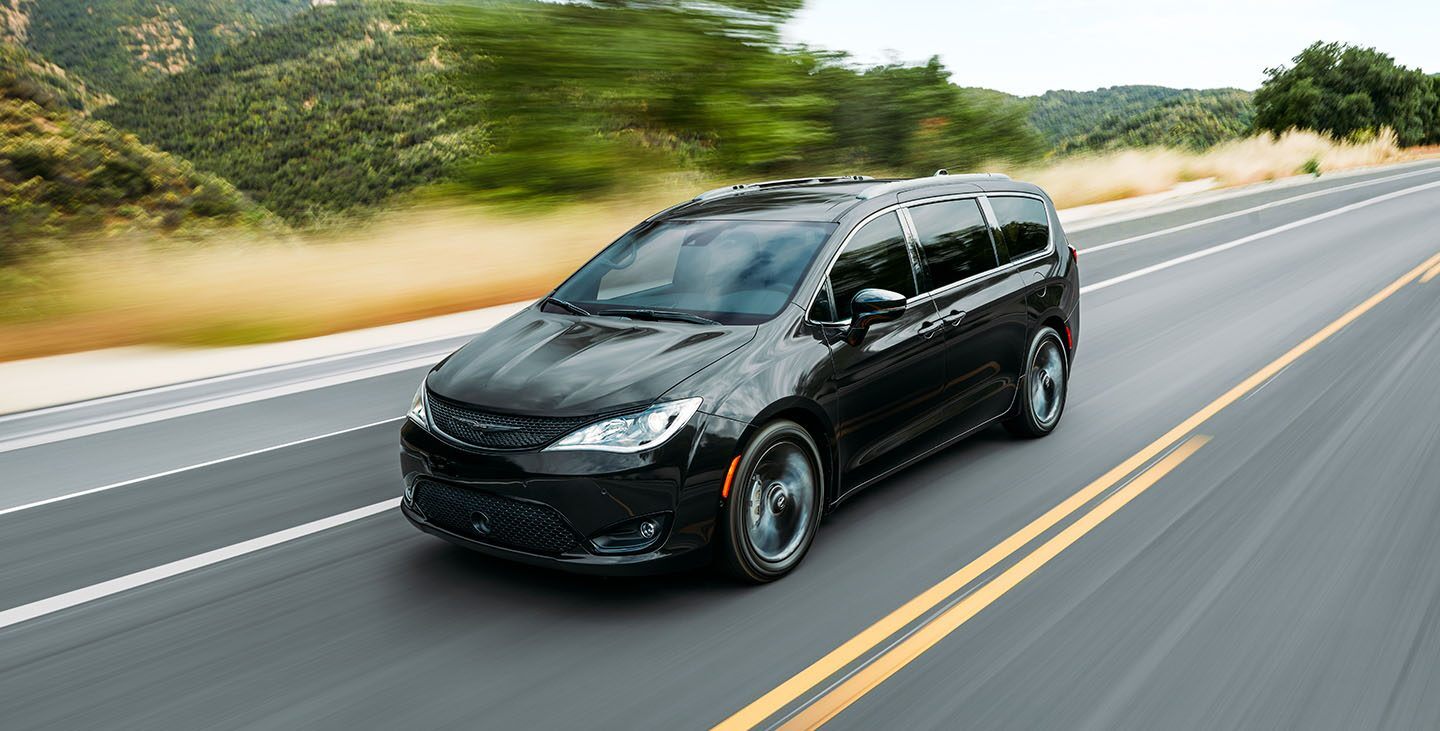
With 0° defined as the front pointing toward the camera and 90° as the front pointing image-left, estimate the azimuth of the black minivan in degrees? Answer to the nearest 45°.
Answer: approximately 45°
